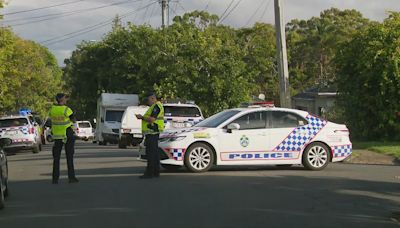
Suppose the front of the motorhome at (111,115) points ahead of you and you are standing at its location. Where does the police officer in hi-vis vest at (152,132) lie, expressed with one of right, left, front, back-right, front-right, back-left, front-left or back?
front

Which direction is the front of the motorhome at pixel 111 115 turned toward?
toward the camera

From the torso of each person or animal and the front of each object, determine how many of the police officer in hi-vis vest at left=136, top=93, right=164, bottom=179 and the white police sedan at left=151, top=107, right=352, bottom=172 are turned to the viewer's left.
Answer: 2

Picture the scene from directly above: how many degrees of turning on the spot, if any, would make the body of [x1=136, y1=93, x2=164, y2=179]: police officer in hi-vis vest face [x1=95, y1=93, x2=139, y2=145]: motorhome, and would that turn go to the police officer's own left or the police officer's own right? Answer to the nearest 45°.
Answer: approximately 90° to the police officer's own right

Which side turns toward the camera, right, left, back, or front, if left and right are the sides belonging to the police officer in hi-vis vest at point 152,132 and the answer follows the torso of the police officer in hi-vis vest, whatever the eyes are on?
left

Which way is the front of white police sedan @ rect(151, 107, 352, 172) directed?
to the viewer's left

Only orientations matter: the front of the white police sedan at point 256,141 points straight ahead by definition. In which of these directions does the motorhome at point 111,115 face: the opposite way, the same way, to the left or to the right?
to the left

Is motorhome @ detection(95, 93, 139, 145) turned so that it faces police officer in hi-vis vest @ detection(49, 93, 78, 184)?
yes

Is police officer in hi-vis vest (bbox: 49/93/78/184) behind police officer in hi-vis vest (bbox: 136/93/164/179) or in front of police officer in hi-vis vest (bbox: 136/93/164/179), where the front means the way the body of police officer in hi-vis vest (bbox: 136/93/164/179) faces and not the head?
in front

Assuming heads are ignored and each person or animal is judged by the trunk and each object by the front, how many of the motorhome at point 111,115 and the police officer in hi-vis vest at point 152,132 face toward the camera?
1
